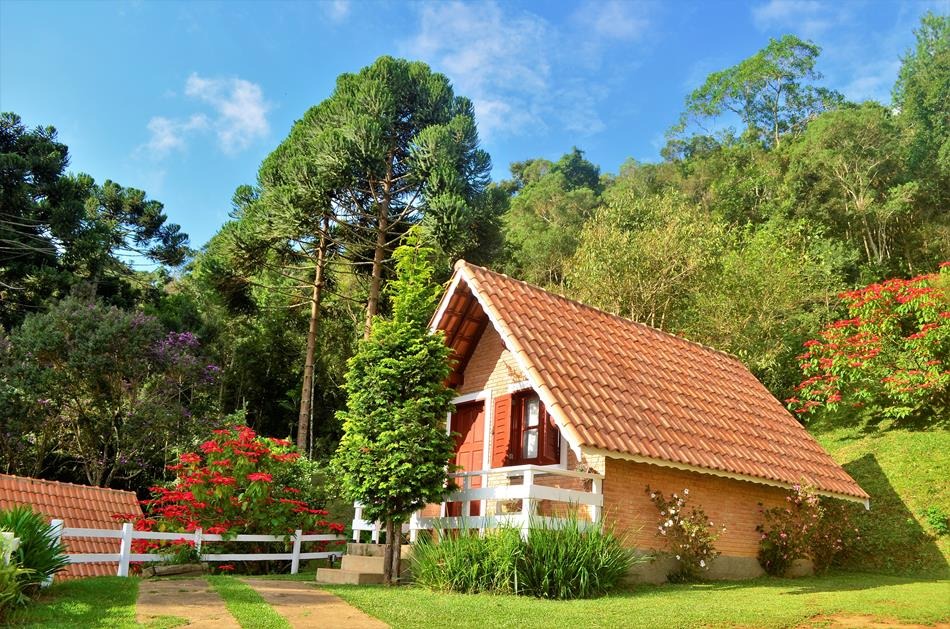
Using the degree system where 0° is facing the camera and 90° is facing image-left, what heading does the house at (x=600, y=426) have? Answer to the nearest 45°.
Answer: approximately 45°

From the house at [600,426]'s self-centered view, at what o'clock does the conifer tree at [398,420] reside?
The conifer tree is roughly at 12 o'clock from the house.

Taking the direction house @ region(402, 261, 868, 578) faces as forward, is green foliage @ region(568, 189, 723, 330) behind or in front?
behind

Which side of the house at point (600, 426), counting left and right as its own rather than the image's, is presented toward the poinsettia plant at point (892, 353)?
back

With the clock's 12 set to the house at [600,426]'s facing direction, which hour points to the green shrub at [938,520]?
The green shrub is roughly at 6 o'clock from the house.

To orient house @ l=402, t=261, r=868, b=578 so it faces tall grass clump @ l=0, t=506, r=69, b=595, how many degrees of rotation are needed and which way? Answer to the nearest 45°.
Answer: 0° — it already faces it

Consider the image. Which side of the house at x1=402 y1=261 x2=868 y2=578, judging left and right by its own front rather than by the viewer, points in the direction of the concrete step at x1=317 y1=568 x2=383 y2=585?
front

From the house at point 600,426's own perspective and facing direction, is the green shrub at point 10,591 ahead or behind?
ahead
